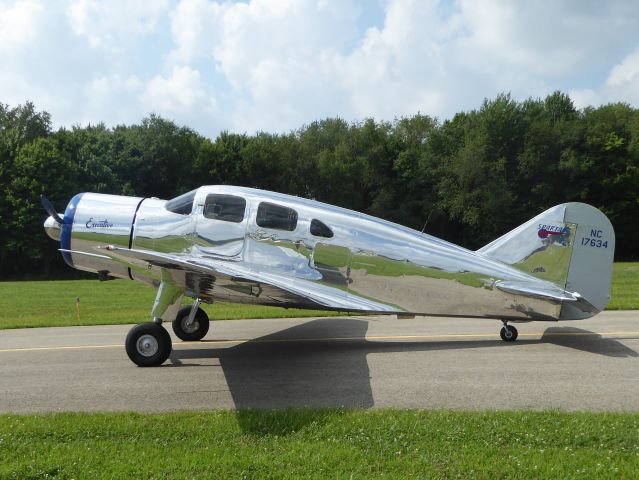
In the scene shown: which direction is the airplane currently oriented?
to the viewer's left
